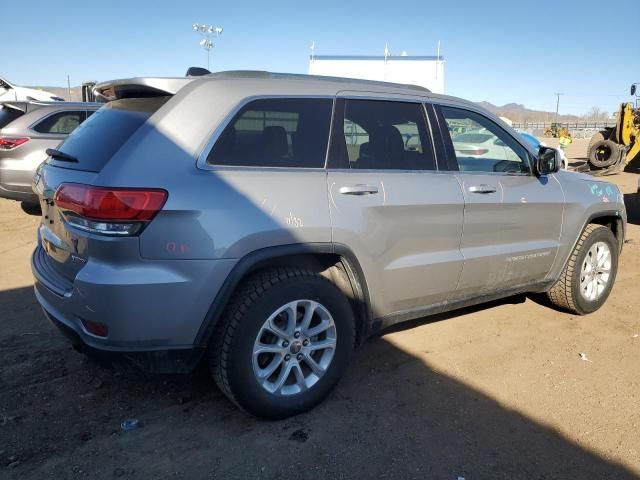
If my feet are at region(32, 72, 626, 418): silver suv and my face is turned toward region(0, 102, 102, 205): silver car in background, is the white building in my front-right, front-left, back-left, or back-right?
front-right

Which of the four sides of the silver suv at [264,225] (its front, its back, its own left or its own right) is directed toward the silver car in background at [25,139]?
left

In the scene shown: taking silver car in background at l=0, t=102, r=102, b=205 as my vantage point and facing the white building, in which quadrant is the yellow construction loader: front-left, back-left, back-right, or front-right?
front-right

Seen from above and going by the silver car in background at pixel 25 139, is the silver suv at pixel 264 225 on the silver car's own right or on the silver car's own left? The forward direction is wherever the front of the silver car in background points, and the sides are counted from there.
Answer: on the silver car's own right

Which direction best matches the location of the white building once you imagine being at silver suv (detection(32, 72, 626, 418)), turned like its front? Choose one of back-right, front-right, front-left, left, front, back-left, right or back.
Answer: front-left

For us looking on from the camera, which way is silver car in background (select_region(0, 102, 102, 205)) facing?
facing away from the viewer and to the right of the viewer

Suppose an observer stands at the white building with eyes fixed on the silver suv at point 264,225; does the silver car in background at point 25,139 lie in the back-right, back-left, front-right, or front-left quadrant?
front-right

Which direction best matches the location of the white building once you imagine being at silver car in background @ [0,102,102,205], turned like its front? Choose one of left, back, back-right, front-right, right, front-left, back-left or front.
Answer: front

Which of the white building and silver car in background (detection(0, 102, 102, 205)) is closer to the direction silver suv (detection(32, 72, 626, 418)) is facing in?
the white building

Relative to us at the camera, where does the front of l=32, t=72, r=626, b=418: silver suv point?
facing away from the viewer and to the right of the viewer

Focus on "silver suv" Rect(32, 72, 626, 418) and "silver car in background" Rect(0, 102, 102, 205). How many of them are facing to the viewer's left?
0

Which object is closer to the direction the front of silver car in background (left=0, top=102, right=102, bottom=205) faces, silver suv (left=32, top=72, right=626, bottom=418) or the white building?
the white building

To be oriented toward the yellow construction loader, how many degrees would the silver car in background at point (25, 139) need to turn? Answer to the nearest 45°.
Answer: approximately 45° to its right

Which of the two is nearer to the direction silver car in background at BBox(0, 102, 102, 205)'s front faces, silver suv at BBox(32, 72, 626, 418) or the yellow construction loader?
the yellow construction loader

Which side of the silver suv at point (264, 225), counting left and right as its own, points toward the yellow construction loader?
front

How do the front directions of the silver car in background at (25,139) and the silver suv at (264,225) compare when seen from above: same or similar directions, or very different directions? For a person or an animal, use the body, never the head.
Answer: same or similar directions
